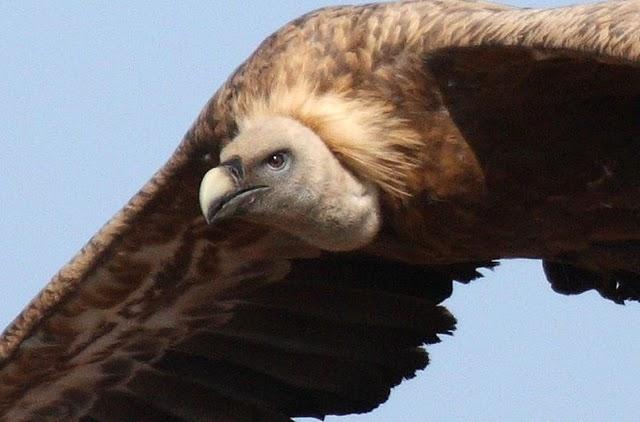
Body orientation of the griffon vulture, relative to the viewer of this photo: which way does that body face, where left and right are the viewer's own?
facing the viewer and to the left of the viewer
